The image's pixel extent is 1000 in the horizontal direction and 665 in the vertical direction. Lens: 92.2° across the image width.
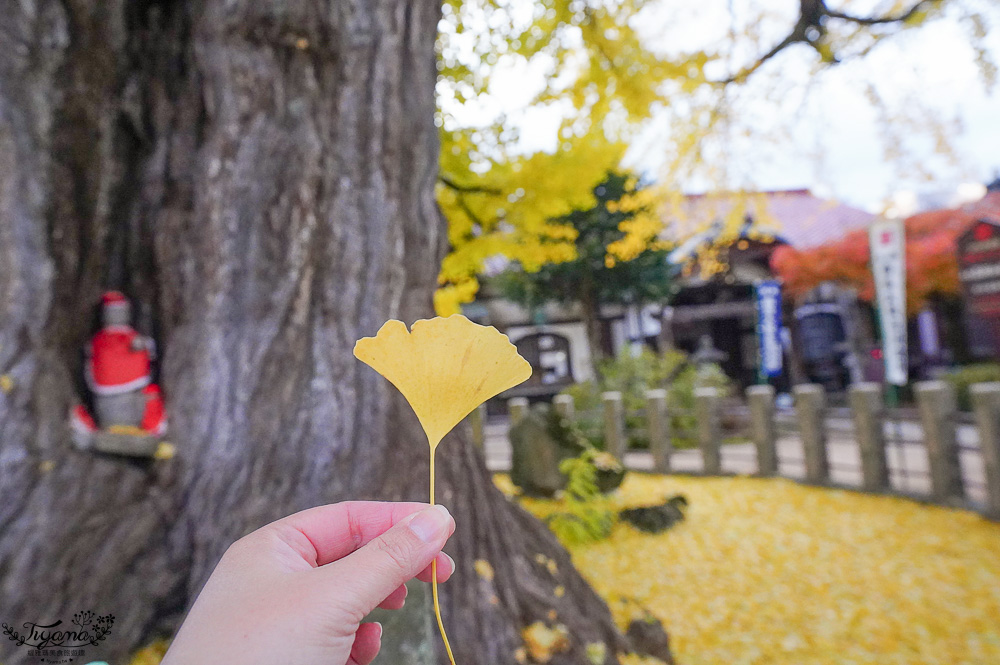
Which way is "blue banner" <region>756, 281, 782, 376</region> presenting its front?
toward the camera

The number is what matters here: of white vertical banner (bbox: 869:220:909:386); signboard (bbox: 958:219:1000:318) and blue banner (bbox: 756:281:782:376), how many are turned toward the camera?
3

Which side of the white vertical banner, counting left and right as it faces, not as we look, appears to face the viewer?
front

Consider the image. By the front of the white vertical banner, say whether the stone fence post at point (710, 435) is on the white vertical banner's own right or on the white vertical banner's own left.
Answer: on the white vertical banner's own right

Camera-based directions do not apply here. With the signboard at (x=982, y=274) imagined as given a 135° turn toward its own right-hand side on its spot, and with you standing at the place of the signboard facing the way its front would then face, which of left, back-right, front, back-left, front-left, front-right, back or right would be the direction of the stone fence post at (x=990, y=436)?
back-left

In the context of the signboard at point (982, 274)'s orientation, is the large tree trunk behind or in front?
in front

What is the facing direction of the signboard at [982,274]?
toward the camera

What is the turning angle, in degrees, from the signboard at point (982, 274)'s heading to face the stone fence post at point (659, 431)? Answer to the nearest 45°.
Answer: approximately 45° to its right

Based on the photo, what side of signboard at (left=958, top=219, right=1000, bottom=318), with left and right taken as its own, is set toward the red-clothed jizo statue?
front

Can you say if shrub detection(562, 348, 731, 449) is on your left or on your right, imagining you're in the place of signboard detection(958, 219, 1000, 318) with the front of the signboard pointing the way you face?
on your right

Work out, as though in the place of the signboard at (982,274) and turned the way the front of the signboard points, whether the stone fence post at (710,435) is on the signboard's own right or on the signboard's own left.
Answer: on the signboard's own right

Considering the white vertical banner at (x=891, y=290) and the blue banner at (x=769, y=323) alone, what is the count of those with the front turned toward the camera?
2

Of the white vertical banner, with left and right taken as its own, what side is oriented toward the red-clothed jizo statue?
front
